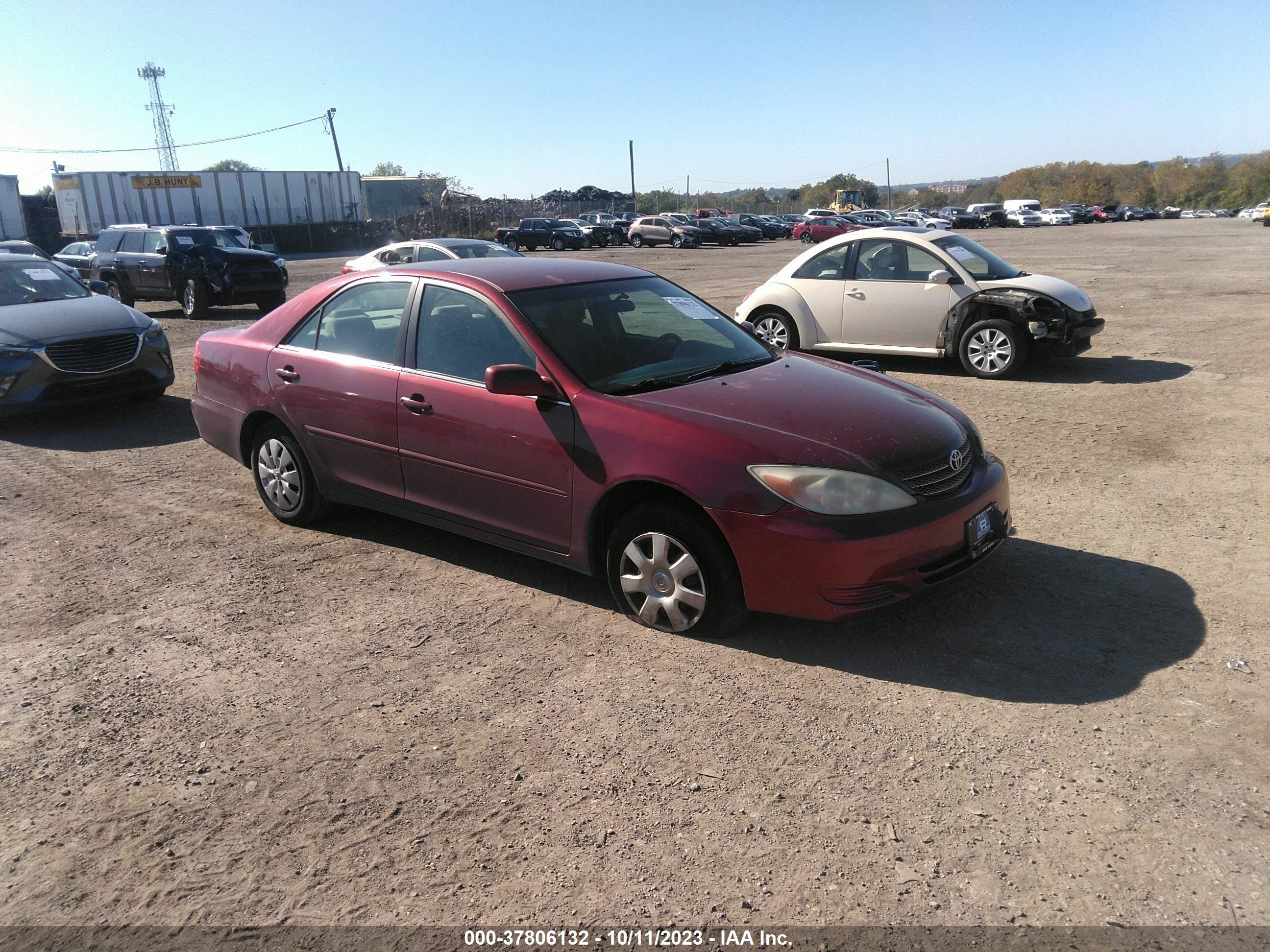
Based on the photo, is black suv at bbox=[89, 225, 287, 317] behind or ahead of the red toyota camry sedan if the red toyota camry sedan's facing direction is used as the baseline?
behind

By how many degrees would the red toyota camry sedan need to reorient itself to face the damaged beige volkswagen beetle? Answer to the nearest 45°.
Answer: approximately 90° to its left

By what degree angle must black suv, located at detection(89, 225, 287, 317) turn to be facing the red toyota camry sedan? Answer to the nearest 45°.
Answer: approximately 45° to its right

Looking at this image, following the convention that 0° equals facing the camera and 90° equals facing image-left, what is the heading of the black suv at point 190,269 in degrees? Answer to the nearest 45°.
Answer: approximately 315°

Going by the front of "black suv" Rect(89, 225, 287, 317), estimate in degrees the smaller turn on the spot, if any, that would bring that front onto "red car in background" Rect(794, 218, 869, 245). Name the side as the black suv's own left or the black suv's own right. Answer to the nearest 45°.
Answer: approximately 90° to the black suv's own left

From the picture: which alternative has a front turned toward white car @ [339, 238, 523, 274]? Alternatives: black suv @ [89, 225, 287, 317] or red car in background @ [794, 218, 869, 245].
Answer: the black suv

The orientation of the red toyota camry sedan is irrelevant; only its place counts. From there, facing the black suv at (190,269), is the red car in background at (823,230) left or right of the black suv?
right
